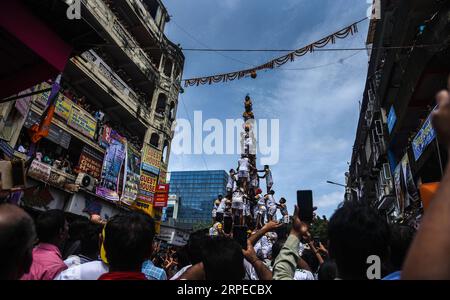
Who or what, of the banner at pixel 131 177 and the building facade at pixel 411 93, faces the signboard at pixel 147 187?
the building facade

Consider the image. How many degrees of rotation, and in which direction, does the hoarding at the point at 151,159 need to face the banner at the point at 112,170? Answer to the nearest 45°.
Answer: approximately 90° to its right

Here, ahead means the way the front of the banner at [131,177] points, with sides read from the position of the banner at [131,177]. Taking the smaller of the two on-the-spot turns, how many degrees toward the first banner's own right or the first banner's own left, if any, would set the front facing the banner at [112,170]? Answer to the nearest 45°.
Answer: approximately 90° to the first banner's own right

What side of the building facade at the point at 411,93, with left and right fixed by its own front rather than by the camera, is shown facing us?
left

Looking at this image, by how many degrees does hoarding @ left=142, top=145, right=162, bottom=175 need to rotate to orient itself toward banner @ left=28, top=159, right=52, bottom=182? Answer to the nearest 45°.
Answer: approximately 90° to its right

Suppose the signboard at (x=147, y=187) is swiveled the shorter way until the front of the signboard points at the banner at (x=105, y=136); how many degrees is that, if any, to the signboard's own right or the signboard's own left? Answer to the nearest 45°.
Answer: approximately 90° to the signboard's own right

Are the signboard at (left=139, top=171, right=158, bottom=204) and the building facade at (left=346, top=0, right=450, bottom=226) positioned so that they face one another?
yes

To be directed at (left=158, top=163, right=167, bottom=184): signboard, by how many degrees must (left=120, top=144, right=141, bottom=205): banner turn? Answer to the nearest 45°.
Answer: approximately 90° to its left

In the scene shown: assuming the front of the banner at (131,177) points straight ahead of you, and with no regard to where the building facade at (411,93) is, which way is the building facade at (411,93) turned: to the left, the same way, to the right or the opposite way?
the opposite way

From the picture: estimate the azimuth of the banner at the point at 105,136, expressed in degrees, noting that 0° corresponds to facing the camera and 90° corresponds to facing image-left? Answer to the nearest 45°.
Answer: approximately 315°
